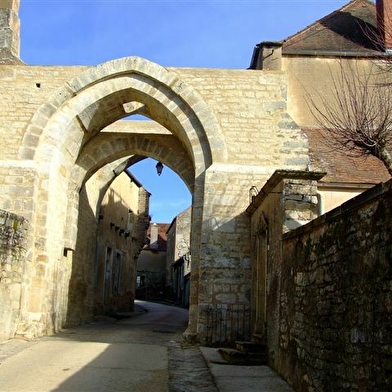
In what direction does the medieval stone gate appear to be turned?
toward the camera

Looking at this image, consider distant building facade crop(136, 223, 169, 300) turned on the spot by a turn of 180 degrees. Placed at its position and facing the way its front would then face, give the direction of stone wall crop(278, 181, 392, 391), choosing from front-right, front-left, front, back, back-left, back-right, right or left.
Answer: back

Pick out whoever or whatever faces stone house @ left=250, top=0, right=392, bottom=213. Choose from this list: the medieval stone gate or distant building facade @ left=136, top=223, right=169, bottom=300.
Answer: the distant building facade

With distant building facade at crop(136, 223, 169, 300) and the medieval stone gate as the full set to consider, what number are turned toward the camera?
2

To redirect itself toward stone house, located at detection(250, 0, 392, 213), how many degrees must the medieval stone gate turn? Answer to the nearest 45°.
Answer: approximately 135° to its left

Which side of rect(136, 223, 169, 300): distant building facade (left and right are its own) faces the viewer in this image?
front

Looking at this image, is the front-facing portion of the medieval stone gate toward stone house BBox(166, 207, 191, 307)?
no

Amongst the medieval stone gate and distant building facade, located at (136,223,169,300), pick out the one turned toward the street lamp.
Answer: the distant building facade

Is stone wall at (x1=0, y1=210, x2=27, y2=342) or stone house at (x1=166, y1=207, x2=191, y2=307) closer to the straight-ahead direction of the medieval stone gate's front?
the stone wall

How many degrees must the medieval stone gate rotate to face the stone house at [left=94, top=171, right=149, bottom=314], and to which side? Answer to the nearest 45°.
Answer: approximately 180°

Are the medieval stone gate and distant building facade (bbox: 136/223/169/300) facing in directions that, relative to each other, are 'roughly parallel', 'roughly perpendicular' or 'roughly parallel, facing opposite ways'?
roughly parallel

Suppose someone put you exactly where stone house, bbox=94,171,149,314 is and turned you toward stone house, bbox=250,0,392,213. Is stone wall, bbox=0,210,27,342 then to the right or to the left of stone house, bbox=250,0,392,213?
right

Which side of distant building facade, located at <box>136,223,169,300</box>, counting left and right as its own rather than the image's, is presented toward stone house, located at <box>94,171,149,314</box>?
front

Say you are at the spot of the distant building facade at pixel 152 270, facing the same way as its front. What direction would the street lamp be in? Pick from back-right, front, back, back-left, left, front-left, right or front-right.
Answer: front

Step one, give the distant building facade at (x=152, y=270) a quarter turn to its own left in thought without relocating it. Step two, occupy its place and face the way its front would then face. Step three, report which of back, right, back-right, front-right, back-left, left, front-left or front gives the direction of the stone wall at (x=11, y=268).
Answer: right
